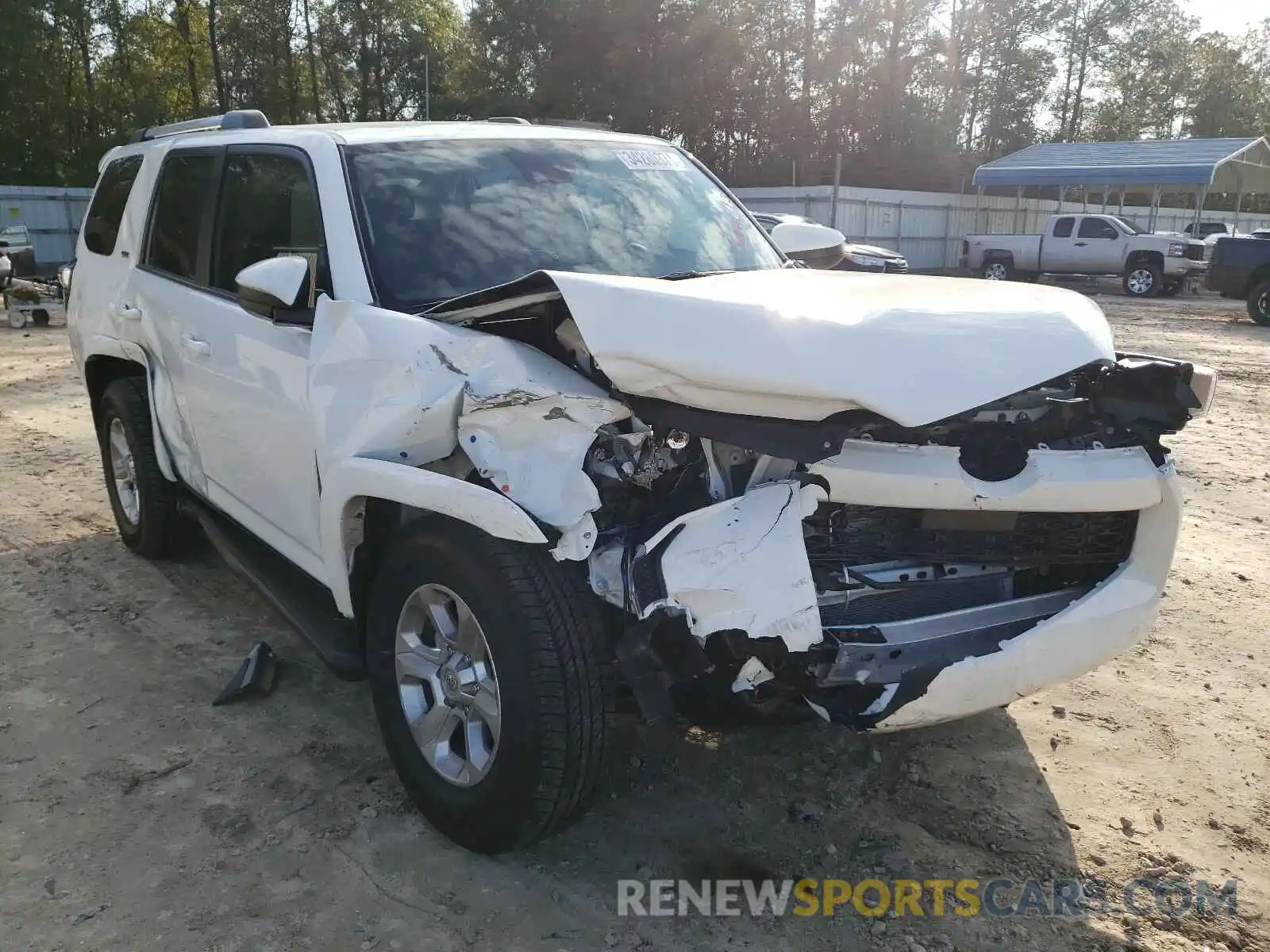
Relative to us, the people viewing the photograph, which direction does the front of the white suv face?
facing the viewer and to the right of the viewer

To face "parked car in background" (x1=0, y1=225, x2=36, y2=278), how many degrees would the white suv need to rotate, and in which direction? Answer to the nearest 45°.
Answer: approximately 180°

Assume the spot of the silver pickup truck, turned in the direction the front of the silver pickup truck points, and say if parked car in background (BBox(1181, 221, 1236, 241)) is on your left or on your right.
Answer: on your left

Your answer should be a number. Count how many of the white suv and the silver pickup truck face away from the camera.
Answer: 0

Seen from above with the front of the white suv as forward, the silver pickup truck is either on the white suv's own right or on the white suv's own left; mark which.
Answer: on the white suv's own left

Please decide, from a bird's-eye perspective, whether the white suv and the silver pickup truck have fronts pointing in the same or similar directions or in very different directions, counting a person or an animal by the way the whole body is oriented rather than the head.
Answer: same or similar directions

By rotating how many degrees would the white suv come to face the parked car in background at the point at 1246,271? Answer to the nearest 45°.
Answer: approximately 90° to its left

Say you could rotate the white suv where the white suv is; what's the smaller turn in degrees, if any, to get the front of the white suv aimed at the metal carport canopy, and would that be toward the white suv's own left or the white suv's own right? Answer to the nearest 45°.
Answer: approximately 90° to the white suv's own left

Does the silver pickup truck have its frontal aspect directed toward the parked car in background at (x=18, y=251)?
no
